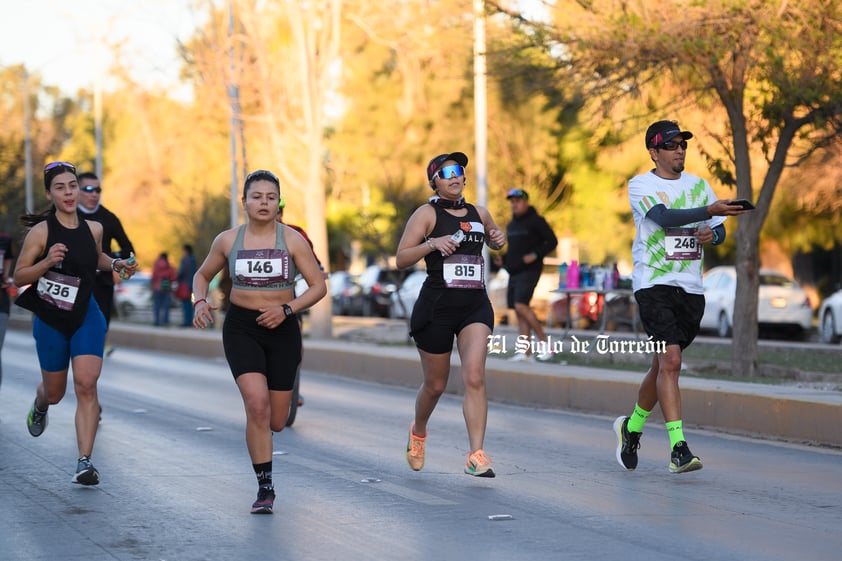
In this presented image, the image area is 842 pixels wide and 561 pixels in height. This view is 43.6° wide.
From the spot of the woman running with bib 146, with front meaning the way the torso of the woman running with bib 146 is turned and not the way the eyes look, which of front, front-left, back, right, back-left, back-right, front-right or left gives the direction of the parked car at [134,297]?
back

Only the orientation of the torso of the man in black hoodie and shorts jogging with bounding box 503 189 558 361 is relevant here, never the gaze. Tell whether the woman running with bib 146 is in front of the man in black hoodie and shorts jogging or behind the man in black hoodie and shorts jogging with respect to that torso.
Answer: in front

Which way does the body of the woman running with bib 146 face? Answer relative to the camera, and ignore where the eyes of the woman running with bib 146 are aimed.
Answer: toward the camera

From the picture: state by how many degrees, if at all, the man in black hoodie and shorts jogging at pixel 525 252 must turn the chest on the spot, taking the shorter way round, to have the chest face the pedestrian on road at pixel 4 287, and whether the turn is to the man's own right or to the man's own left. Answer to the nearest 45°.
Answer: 0° — they already face them

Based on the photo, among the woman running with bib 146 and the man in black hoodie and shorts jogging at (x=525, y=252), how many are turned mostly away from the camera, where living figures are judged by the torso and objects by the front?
0

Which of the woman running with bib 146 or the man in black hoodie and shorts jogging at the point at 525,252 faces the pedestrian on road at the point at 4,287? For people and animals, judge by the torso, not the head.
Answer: the man in black hoodie and shorts jogging

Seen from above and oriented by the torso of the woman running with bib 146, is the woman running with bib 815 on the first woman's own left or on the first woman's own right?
on the first woman's own left

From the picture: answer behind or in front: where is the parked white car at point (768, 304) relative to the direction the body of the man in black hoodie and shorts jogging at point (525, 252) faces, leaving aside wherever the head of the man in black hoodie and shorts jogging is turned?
behind

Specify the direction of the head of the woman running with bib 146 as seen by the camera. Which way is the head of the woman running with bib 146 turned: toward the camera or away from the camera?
toward the camera

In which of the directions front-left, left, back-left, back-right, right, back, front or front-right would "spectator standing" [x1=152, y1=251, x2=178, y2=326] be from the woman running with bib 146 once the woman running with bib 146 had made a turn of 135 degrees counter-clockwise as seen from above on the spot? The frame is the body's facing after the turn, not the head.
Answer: front-left

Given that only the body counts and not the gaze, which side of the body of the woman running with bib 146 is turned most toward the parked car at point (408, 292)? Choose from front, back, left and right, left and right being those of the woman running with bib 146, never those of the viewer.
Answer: back

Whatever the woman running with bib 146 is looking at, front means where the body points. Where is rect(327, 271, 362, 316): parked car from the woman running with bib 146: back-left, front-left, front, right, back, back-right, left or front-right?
back

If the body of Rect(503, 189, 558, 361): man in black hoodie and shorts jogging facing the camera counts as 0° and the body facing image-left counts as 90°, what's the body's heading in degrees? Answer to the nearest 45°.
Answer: approximately 45°
